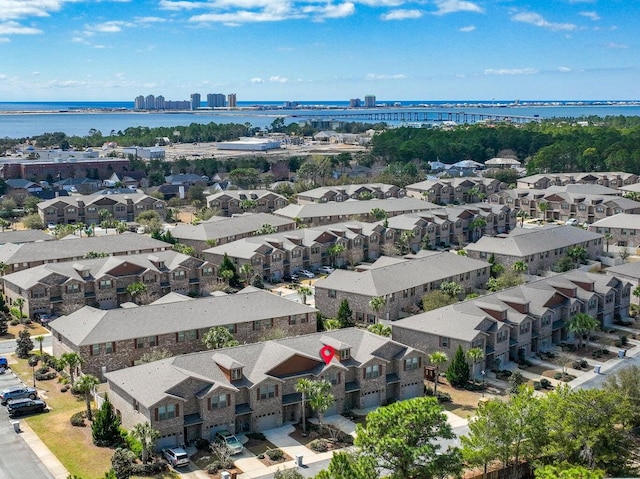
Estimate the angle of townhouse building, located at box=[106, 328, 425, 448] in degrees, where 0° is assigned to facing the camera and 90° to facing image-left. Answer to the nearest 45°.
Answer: approximately 315°

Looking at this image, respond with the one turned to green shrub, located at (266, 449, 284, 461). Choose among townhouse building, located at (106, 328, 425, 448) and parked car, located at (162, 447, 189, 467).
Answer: the townhouse building

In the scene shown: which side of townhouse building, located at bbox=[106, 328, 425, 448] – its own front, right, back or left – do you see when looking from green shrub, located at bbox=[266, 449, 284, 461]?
front

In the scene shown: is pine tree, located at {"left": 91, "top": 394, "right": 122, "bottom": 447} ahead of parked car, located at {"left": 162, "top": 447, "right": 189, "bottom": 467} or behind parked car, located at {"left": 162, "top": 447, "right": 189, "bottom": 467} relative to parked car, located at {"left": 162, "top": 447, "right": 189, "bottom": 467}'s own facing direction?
ahead

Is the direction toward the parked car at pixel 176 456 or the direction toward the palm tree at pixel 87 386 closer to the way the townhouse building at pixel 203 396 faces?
the parked car

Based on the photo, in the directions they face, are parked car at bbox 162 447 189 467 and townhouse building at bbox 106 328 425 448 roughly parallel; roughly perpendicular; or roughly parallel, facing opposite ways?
roughly parallel, facing opposite ways

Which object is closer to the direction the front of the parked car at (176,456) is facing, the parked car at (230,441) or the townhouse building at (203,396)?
the townhouse building

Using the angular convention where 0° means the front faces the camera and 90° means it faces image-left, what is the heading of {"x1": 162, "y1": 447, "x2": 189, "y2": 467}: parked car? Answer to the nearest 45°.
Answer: approximately 135°

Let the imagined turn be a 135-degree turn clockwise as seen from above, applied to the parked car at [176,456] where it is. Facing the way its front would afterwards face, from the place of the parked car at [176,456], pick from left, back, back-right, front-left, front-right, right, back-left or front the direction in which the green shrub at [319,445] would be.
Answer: front

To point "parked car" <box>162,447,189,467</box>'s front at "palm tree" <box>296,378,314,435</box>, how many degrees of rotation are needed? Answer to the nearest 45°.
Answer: approximately 90° to its right

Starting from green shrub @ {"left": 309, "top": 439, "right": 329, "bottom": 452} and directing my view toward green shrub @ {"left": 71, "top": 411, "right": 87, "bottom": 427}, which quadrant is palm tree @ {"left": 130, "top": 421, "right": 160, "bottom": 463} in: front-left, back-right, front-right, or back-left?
front-left
